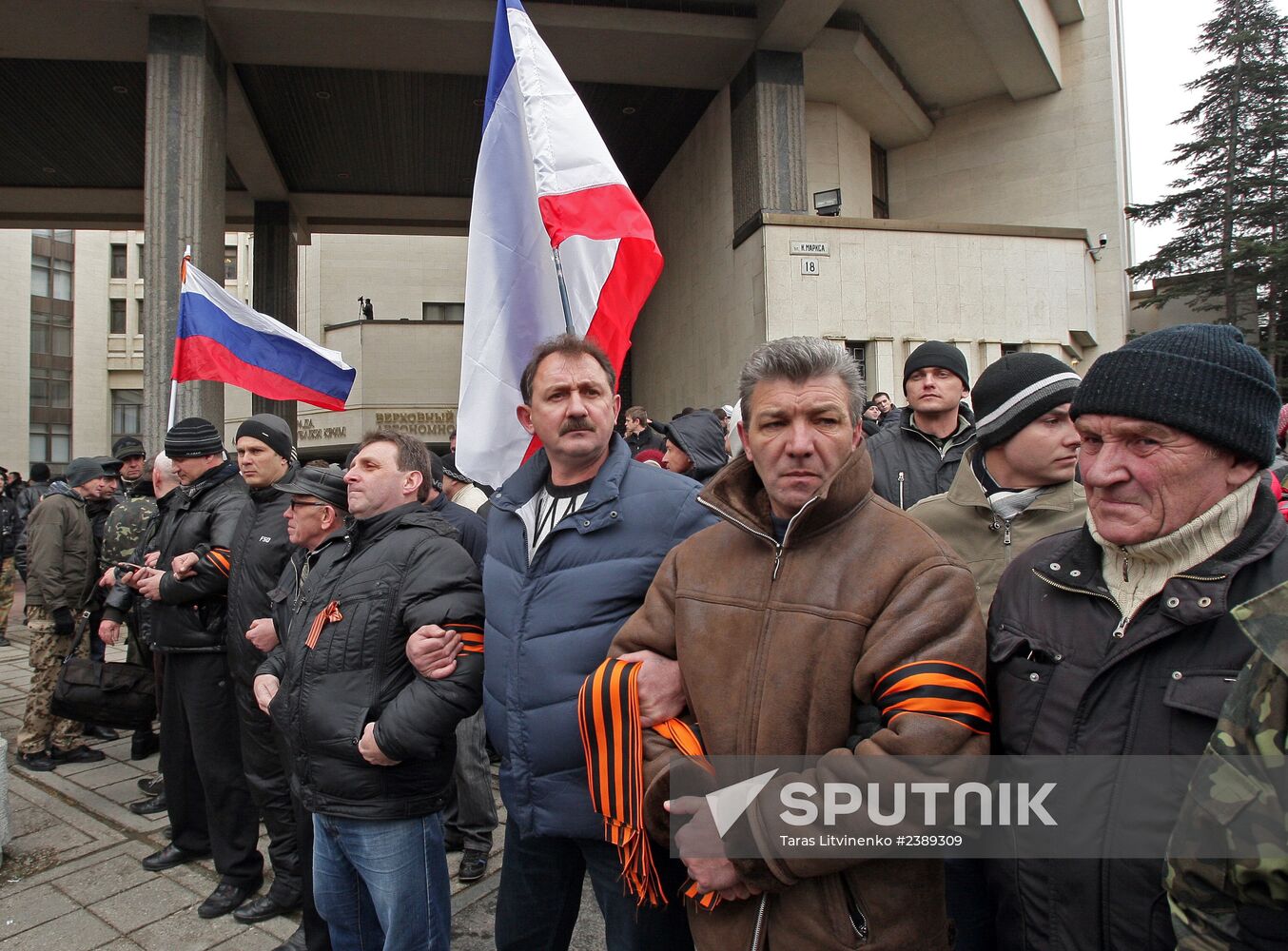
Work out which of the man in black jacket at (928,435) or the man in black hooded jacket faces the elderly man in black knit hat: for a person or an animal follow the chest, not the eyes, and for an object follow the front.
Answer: the man in black jacket

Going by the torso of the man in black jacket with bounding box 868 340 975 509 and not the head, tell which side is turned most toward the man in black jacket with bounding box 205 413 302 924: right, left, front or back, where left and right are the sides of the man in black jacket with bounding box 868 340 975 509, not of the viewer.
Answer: right

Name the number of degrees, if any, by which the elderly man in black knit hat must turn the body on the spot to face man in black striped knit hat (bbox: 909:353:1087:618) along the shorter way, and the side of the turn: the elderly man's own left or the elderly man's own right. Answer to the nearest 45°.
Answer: approximately 135° to the elderly man's own right

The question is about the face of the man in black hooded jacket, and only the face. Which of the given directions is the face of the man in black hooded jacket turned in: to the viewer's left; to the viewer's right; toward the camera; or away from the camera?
to the viewer's left

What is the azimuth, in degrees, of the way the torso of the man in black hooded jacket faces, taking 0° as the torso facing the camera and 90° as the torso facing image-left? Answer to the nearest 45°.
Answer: approximately 90°

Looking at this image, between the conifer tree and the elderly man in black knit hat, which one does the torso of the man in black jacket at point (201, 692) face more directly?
the elderly man in black knit hat

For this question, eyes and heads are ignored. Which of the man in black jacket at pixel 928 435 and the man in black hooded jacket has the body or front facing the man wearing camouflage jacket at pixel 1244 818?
the man in black jacket

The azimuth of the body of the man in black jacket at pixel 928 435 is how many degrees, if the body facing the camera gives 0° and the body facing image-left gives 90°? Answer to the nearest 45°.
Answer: approximately 0°

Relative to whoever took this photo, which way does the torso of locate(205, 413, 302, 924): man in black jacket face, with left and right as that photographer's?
facing the viewer and to the left of the viewer

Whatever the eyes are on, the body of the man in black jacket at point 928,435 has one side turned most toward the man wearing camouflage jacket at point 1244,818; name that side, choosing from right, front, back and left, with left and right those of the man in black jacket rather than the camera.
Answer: front
